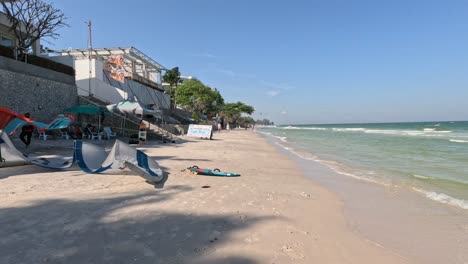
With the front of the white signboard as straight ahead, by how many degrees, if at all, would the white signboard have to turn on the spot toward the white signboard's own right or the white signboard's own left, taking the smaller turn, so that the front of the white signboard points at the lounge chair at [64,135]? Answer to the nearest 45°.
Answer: approximately 45° to the white signboard's own right

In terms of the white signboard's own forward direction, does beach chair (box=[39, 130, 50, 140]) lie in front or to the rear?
in front

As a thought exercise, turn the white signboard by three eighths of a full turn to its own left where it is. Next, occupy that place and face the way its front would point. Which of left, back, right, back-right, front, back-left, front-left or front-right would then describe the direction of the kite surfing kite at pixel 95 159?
back-right

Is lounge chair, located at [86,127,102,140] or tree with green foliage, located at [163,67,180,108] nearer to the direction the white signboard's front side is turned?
the lounge chair

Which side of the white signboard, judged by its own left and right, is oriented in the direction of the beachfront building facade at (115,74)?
right

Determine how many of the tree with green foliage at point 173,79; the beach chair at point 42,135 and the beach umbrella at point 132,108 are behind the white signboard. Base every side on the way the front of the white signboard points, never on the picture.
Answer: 1

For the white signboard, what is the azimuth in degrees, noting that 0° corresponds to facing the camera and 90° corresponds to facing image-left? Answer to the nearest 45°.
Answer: approximately 0°

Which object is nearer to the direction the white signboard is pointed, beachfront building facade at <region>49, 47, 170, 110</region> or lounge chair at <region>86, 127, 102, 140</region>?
the lounge chair

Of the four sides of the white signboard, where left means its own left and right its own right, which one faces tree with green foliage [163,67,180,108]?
back

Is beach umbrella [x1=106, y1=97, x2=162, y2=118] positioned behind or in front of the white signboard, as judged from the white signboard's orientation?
in front
